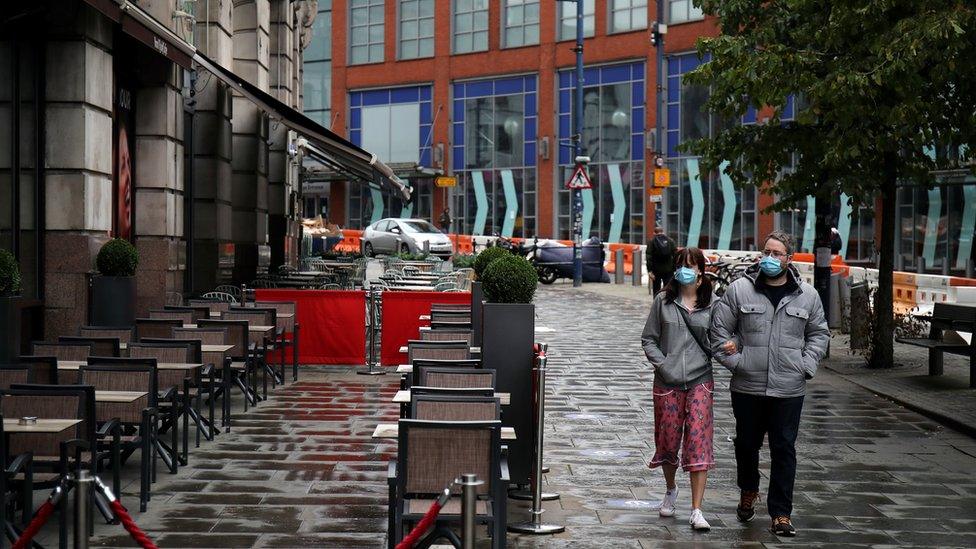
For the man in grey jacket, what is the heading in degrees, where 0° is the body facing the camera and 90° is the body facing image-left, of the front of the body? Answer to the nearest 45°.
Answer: approximately 0°

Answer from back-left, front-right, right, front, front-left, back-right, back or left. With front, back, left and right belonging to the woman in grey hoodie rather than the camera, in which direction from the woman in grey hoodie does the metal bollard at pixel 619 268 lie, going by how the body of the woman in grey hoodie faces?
back

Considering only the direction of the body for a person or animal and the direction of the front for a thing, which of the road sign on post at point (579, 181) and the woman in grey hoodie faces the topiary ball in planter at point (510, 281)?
the road sign on post

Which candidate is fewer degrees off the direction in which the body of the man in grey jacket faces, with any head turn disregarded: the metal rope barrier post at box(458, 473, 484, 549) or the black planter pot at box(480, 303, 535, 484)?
the metal rope barrier post

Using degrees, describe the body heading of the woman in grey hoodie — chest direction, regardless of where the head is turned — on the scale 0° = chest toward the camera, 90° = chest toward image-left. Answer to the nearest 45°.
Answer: approximately 0°

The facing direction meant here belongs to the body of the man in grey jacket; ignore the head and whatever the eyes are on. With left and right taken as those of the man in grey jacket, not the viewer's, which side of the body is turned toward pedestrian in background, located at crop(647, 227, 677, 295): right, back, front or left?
back

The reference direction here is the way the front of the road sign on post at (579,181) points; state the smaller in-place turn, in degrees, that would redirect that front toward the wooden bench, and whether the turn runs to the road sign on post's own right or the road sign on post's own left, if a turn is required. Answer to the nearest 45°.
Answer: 0° — it already faces it
